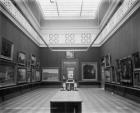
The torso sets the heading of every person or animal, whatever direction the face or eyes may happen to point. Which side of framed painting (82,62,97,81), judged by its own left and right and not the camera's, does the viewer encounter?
front

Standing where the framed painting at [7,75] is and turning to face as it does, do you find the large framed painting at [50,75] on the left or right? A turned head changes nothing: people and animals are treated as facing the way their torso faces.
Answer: on its left

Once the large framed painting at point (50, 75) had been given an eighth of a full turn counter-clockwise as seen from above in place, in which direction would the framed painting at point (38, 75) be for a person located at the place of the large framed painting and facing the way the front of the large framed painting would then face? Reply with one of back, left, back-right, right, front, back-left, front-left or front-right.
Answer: right

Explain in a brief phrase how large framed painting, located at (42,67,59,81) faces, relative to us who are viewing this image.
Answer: facing the viewer

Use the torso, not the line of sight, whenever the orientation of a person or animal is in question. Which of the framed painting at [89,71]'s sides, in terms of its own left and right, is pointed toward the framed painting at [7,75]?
front

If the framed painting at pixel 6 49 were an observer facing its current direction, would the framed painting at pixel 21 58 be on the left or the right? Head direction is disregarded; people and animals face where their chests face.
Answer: on its left

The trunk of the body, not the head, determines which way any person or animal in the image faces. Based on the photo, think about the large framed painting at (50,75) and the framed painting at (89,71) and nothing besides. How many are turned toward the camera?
2

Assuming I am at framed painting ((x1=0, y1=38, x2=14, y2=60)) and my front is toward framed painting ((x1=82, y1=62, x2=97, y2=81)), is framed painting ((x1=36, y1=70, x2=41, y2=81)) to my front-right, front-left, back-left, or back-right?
front-left

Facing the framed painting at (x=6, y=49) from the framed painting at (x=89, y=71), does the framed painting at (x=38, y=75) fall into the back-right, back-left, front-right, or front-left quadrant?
front-right

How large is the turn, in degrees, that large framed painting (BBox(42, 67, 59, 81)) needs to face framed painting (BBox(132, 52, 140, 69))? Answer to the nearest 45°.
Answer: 0° — it already faces it

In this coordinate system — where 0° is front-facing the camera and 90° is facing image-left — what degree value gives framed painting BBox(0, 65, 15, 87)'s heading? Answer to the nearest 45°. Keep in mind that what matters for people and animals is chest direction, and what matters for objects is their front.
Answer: approximately 315°

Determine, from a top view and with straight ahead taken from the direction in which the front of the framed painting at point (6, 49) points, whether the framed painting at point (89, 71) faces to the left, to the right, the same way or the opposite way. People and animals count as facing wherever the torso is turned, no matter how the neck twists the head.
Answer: to the right

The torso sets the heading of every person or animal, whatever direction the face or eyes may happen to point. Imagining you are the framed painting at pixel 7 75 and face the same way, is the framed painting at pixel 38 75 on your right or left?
on your left

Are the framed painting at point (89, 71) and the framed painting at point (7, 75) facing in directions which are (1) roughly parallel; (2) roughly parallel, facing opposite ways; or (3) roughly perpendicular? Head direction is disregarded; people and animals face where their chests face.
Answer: roughly perpendicular

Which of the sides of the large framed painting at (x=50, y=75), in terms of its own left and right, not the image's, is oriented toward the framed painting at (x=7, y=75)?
front

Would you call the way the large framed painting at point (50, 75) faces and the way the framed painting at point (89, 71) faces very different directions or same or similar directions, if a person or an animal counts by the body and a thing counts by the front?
same or similar directions

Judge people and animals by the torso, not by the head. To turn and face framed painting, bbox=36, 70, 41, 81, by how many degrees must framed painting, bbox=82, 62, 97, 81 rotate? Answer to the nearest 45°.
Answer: approximately 90° to its right

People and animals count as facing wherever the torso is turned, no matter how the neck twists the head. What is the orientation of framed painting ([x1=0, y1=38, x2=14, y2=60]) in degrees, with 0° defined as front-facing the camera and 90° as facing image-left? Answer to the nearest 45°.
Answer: approximately 315°

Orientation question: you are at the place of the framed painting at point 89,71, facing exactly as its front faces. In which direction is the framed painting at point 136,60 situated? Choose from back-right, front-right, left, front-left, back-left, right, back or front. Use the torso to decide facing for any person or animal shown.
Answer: front
